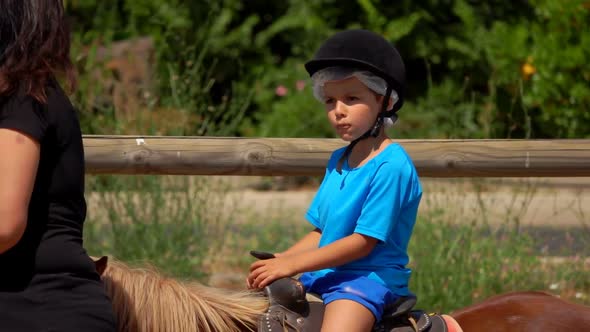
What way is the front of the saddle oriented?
to the viewer's left

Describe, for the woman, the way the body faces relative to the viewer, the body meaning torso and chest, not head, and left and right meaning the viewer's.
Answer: facing away from the viewer and to the left of the viewer

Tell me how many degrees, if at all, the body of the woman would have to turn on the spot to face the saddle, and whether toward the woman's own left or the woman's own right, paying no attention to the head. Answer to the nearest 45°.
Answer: approximately 135° to the woman's own right

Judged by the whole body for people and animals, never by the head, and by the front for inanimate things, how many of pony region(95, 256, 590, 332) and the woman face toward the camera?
0

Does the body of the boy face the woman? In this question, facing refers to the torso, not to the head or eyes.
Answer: yes

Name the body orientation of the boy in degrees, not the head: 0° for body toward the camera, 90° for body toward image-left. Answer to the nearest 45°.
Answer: approximately 45°

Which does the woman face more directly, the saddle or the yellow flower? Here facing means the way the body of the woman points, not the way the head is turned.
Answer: the yellow flower

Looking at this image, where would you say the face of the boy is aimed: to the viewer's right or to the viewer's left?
to the viewer's left

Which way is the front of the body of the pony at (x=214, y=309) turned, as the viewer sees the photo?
to the viewer's left

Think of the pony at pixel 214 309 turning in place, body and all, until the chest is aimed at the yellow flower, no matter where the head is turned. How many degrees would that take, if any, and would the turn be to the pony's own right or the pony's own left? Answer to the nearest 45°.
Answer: approximately 90° to the pony's own right

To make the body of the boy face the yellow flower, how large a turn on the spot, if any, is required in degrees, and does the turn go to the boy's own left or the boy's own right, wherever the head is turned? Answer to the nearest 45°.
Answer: approximately 135° to the boy's own right
